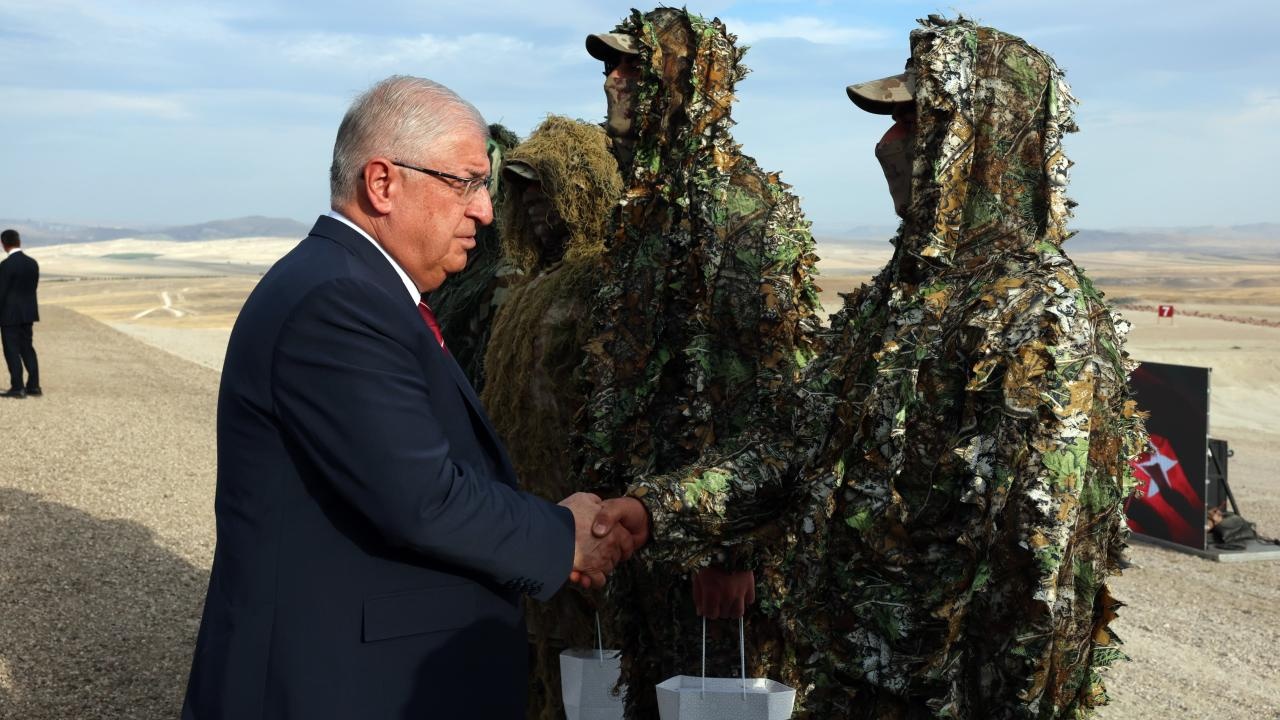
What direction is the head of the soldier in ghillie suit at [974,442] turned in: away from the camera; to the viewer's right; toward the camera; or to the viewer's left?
to the viewer's left

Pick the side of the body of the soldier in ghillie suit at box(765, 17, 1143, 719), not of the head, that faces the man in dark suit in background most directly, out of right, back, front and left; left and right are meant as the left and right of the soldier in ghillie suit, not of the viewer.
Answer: front

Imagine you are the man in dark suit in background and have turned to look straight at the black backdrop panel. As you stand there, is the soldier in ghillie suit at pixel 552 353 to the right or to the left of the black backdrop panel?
right

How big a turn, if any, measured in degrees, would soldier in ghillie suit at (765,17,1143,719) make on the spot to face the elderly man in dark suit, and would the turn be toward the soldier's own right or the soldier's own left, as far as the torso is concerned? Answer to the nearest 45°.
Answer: approximately 45° to the soldier's own left

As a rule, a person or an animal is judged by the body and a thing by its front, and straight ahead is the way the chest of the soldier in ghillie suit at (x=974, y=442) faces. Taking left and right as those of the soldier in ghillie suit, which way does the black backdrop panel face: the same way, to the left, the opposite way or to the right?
to the left

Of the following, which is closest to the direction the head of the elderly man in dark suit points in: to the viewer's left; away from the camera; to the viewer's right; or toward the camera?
to the viewer's right

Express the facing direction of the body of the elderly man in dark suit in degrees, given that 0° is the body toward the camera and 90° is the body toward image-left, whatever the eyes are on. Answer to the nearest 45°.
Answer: approximately 270°

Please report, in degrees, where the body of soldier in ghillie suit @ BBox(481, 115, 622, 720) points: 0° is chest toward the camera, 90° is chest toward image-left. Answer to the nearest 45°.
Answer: approximately 45°

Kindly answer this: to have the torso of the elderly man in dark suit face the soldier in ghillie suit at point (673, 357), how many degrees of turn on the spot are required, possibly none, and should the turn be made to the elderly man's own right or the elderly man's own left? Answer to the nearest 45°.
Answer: approximately 45° to the elderly man's own left

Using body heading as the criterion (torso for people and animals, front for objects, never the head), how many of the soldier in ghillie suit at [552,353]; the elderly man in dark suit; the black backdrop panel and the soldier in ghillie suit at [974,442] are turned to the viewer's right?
1

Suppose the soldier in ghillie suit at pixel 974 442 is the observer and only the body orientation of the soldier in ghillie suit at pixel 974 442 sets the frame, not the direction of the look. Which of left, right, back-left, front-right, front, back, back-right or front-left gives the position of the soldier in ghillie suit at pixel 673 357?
front

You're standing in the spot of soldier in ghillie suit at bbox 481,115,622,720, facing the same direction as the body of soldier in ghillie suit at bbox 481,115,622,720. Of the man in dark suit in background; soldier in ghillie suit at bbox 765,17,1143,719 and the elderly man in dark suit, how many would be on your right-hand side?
1

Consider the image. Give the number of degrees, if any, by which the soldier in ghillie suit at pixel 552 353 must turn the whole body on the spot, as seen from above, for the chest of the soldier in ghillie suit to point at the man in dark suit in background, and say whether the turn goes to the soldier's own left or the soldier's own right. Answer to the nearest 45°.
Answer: approximately 90° to the soldier's own right

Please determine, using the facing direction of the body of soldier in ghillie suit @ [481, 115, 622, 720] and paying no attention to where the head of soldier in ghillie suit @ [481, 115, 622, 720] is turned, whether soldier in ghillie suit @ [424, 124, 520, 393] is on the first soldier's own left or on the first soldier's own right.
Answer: on the first soldier's own right

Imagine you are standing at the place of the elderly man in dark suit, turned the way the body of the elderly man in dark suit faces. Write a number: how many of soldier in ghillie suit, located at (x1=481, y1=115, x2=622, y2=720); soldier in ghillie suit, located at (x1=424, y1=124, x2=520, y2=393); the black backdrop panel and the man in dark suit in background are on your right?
0
